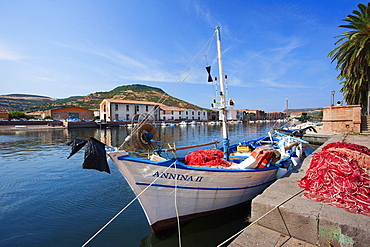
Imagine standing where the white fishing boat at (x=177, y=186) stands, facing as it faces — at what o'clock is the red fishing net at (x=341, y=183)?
The red fishing net is roughly at 8 o'clock from the white fishing boat.

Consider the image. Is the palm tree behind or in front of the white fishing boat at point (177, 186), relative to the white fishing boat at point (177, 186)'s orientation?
behind

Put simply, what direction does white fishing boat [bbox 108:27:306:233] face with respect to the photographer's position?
facing the viewer and to the left of the viewer

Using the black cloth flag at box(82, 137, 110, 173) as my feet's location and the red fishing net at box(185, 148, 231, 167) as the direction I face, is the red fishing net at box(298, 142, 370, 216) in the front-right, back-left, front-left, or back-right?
front-right
